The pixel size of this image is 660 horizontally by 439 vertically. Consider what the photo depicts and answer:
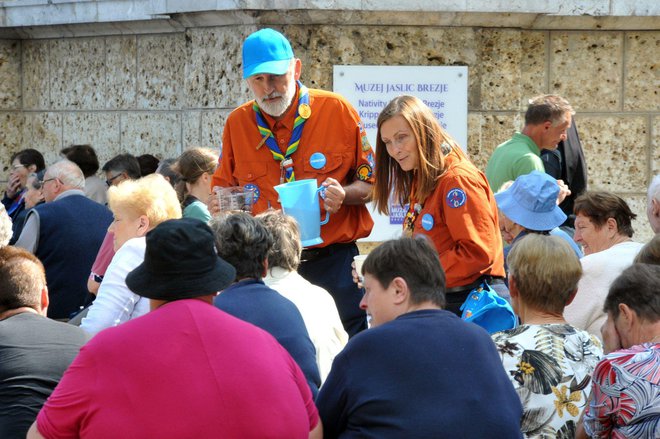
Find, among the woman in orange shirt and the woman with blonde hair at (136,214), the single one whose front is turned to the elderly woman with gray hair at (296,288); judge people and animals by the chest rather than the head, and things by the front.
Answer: the woman in orange shirt

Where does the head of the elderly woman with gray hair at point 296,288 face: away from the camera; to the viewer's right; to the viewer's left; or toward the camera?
away from the camera

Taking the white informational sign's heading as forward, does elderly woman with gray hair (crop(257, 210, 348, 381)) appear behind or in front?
in front

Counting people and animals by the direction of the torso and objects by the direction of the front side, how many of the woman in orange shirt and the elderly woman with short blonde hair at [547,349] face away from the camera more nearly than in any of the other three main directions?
1

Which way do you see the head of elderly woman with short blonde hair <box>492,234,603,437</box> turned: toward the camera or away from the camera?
away from the camera

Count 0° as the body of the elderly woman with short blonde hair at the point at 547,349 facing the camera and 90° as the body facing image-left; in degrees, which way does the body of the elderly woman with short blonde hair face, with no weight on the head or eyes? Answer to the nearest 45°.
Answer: approximately 180°

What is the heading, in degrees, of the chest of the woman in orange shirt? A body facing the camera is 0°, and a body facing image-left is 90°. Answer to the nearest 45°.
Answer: approximately 45°

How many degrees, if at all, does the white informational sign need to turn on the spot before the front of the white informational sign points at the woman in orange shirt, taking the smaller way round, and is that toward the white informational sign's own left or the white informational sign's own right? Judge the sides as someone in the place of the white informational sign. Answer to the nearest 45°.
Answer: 0° — it already faces them

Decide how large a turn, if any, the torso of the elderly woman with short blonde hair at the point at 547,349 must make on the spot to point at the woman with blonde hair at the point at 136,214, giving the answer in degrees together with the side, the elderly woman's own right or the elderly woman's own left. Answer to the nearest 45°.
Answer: approximately 45° to the elderly woman's own left

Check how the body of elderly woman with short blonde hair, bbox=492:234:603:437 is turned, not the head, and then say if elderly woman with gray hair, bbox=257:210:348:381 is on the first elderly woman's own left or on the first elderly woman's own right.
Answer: on the first elderly woman's own left

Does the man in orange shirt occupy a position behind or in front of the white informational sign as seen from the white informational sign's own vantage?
in front
